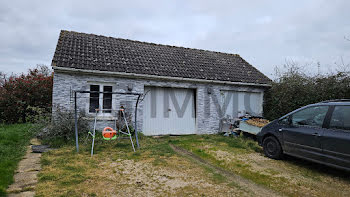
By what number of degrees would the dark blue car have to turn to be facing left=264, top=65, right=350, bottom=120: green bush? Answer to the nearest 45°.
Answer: approximately 45° to its right

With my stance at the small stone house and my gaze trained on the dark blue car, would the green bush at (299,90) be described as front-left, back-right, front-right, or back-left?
front-left

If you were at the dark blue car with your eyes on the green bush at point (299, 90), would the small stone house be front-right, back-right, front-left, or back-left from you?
front-left

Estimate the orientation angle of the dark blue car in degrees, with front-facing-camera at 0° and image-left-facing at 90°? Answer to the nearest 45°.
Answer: approximately 135°

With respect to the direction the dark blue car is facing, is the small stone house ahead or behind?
ahead

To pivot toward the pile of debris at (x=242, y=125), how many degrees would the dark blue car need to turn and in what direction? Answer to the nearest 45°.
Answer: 0° — it already faces it
